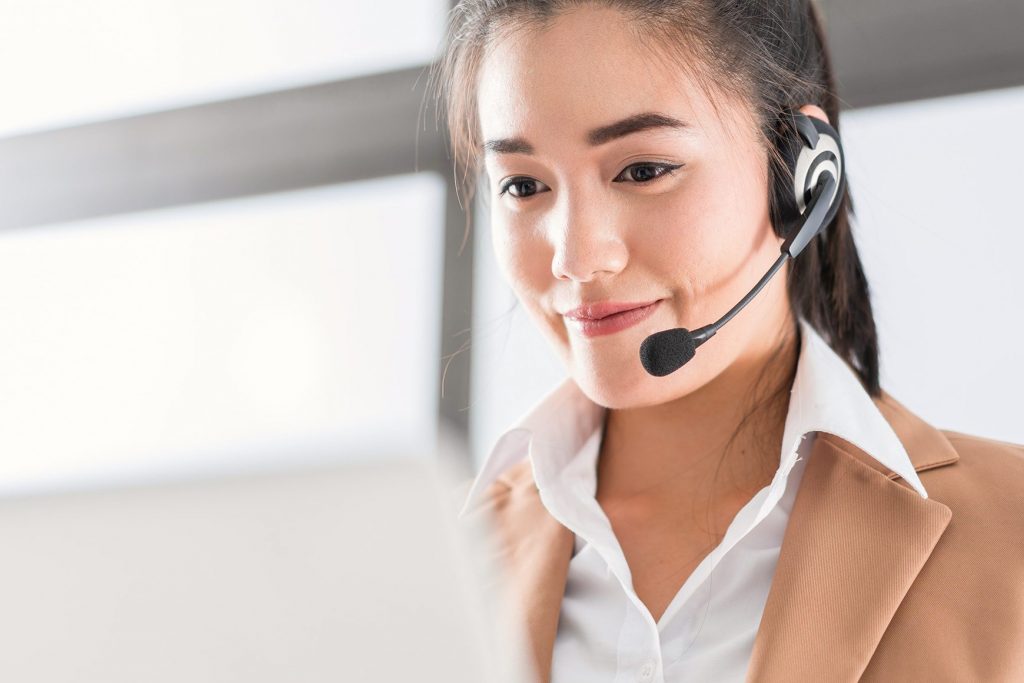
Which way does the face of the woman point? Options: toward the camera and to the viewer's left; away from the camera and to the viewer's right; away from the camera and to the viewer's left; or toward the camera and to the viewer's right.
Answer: toward the camera and to the viewer's left

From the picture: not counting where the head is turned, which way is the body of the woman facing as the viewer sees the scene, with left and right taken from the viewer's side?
facing the viewer and to the left of the viewer
